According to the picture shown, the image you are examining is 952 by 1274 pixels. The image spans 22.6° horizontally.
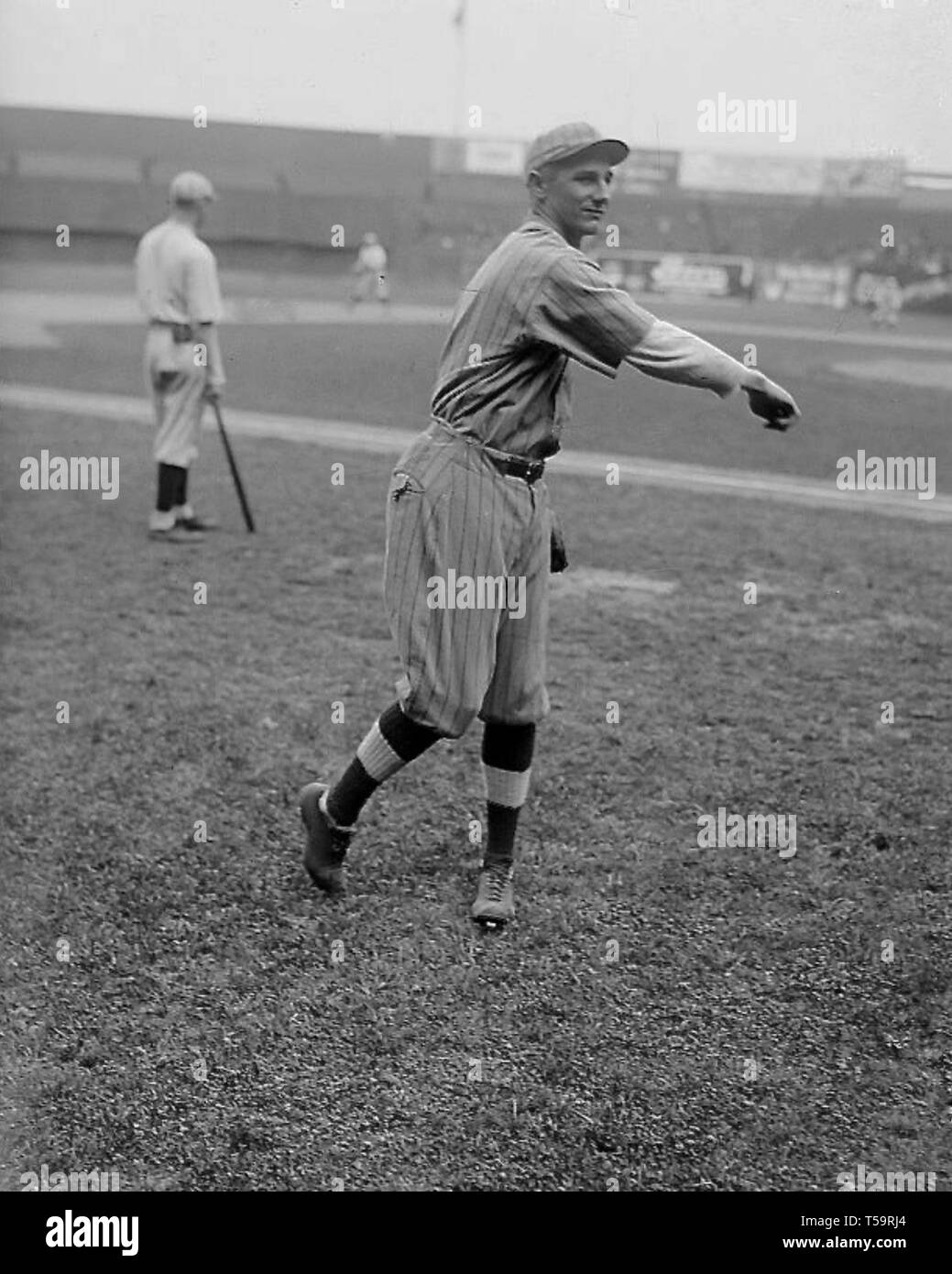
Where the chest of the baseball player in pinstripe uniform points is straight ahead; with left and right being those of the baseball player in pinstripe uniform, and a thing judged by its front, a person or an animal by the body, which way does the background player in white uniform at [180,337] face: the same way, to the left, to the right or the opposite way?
to the left

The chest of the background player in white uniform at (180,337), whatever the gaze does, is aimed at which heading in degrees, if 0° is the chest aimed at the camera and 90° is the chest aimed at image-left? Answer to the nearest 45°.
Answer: approximately 225°

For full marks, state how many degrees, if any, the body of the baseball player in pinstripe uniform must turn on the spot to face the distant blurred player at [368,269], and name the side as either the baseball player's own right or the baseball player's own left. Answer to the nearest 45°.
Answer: approximately 135° to the baseball player's own left

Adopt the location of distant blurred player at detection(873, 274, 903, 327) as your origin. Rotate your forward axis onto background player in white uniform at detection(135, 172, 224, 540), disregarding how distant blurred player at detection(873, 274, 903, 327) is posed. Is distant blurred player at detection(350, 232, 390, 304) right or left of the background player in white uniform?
right

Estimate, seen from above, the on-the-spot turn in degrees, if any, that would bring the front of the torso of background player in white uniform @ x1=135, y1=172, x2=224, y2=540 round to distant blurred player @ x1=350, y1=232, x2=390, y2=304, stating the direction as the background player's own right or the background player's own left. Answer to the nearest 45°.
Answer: approximately 45° to the background player's own left

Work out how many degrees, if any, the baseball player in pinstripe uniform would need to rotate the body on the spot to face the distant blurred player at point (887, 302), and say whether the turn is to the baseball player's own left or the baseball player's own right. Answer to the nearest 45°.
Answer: approximately 135° to the baseball player's own left

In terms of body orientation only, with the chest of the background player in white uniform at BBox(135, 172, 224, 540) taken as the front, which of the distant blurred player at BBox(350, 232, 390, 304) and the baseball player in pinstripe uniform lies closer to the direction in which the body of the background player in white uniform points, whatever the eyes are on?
the distant blurred player

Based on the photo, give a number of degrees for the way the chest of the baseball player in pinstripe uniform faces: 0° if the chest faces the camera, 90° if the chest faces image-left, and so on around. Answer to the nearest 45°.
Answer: approximately 315°

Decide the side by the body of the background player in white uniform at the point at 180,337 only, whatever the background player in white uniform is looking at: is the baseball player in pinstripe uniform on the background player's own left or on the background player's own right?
on the background player's own right
